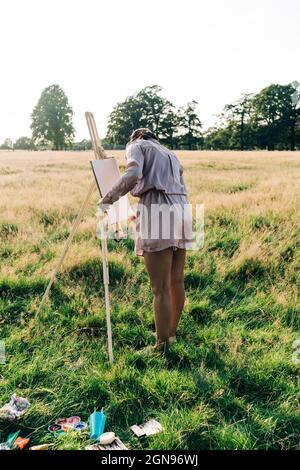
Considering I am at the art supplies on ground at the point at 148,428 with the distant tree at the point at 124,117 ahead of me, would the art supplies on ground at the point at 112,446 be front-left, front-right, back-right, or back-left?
back-left

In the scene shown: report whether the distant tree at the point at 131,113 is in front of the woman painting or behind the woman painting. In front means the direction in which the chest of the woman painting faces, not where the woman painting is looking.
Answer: in front

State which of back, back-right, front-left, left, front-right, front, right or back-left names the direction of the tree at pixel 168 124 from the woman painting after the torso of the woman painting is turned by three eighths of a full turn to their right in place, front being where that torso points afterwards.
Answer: left

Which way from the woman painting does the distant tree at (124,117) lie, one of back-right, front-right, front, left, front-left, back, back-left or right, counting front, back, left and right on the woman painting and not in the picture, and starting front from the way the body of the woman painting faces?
front-right

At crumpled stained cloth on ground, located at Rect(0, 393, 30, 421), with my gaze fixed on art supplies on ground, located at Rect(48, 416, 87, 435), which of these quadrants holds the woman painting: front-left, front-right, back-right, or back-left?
front-left

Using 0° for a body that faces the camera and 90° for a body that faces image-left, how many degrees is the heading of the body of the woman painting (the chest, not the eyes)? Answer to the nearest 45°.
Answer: approximately 135°
